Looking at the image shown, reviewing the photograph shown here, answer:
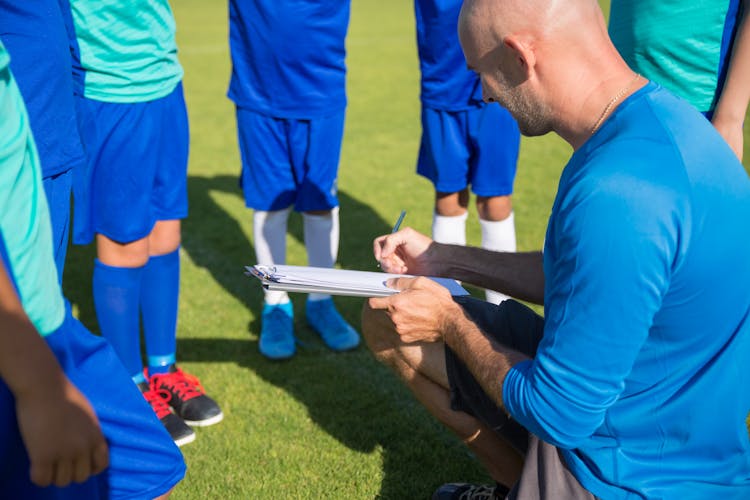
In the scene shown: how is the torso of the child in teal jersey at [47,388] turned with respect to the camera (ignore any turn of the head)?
to the viewer's right

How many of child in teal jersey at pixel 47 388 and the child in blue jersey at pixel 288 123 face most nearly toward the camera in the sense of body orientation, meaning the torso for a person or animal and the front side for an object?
1

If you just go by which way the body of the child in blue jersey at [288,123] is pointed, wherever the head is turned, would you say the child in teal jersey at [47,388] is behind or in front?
in front

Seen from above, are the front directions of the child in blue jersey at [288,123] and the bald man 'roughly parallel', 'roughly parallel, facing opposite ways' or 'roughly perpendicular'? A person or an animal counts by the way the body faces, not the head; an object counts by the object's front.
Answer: roughly perpendicular

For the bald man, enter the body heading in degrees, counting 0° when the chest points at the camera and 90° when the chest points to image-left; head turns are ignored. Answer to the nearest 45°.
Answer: approximately 90°

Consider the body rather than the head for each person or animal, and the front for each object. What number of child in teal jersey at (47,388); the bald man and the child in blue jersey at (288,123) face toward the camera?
1

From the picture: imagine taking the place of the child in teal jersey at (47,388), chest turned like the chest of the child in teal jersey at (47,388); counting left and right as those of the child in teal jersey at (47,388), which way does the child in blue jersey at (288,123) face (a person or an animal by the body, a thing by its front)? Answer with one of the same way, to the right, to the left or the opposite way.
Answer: to the right

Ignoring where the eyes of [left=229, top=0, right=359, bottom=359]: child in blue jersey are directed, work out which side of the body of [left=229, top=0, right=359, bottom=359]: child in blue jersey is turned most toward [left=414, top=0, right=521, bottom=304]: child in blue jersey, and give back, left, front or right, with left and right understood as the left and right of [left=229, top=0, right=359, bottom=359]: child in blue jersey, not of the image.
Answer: left
